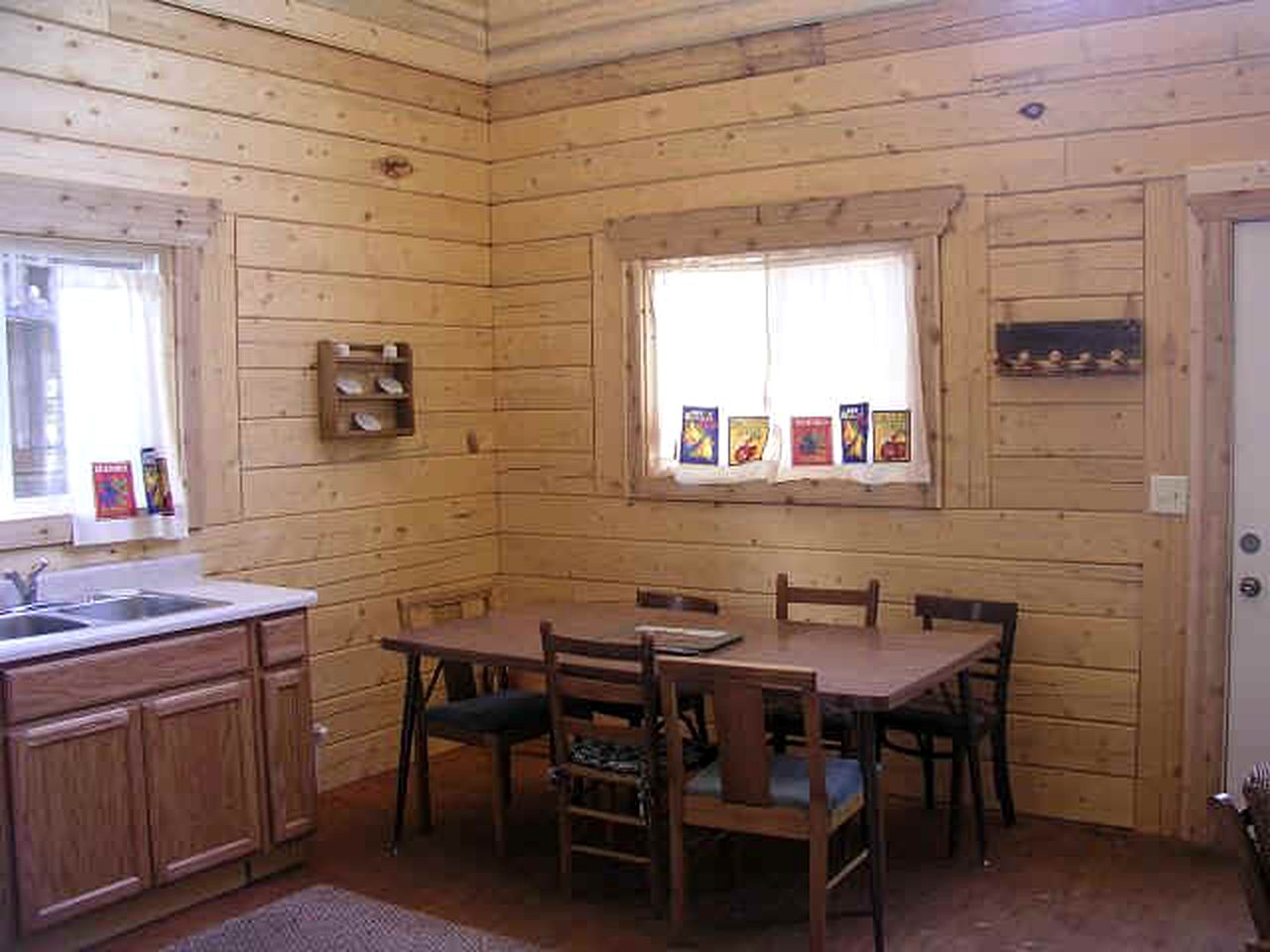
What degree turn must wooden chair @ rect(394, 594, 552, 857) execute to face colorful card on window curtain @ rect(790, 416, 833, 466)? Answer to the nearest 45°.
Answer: approximately 45° to its left

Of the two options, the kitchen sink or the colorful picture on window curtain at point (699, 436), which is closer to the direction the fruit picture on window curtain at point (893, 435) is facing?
the kitchen sink

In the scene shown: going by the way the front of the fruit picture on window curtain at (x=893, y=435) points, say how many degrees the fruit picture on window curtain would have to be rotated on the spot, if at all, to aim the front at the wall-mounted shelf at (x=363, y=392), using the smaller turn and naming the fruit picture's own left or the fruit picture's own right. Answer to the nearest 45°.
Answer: approximately 90° to the fruit picture's own right

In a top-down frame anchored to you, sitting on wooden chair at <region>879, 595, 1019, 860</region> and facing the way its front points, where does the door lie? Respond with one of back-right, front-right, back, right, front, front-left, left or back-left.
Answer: back-left

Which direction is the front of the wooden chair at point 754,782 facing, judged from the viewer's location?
facing away from the viewer and to the right of the viewer

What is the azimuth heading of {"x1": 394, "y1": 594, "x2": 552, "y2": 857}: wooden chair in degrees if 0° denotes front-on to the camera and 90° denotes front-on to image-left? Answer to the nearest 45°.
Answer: approximately 315°

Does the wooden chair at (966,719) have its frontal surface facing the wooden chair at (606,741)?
yes

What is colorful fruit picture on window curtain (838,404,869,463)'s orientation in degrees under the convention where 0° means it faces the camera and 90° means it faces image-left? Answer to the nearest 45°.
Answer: approximately 0°
